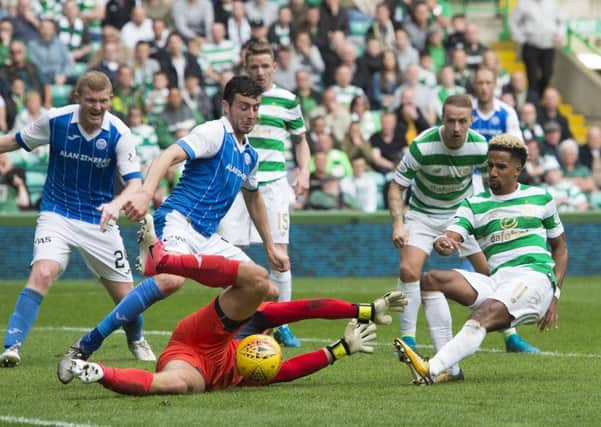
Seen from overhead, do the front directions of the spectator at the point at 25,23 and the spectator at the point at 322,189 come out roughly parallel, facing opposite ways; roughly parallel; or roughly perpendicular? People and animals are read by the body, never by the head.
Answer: roughly parallel

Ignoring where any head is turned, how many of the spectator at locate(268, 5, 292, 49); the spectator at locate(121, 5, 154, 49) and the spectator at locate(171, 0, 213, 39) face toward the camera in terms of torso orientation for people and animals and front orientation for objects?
3

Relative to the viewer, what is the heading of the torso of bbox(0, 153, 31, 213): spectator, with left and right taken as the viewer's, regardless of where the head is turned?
facing the viewer

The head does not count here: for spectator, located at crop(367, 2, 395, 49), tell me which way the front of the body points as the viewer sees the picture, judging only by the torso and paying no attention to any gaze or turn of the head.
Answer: toward the camera

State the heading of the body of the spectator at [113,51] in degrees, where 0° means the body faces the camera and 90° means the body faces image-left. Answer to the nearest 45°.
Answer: approximately 0°

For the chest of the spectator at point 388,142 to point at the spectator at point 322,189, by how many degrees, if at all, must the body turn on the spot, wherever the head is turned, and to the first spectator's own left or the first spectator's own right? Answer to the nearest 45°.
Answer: approximately 45° to the first spectator's own right

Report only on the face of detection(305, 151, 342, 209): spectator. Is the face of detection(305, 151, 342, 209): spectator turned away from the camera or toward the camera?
toward the camera

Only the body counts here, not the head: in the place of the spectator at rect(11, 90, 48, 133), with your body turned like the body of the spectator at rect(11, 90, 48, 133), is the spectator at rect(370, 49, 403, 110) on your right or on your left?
on your left

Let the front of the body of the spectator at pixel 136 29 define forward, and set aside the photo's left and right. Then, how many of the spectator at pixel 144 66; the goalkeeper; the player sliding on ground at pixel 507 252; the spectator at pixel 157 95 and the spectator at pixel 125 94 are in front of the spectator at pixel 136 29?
5

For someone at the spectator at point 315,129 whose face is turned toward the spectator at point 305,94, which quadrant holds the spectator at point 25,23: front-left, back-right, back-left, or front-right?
front-left

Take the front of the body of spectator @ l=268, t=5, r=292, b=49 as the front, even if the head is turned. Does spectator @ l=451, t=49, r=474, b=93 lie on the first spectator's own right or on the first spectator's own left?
on the first spectator's own left

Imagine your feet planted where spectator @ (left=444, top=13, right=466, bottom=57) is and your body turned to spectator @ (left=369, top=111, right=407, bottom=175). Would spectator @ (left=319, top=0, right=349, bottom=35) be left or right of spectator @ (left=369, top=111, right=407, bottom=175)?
right
